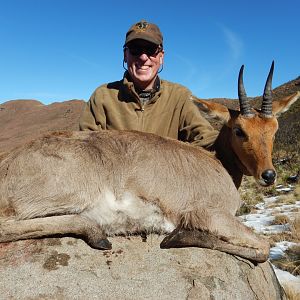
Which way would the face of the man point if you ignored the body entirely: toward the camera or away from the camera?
toward the camera

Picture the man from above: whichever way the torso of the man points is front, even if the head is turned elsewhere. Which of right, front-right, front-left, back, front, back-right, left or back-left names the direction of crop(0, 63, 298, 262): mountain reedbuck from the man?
front

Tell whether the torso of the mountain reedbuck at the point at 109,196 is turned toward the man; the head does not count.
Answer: no

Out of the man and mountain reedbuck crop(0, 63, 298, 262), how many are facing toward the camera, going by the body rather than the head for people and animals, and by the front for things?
1

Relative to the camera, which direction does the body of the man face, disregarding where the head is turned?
toward the camera

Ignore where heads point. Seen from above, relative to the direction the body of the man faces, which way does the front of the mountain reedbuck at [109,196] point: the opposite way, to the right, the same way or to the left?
to the left

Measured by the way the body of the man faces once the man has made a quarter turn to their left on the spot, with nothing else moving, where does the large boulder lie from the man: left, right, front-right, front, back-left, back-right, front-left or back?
right

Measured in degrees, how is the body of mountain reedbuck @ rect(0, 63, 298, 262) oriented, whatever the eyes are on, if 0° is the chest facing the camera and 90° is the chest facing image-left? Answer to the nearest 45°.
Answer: approximately 270°

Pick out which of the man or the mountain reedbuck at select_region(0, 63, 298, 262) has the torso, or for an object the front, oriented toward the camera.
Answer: the man
